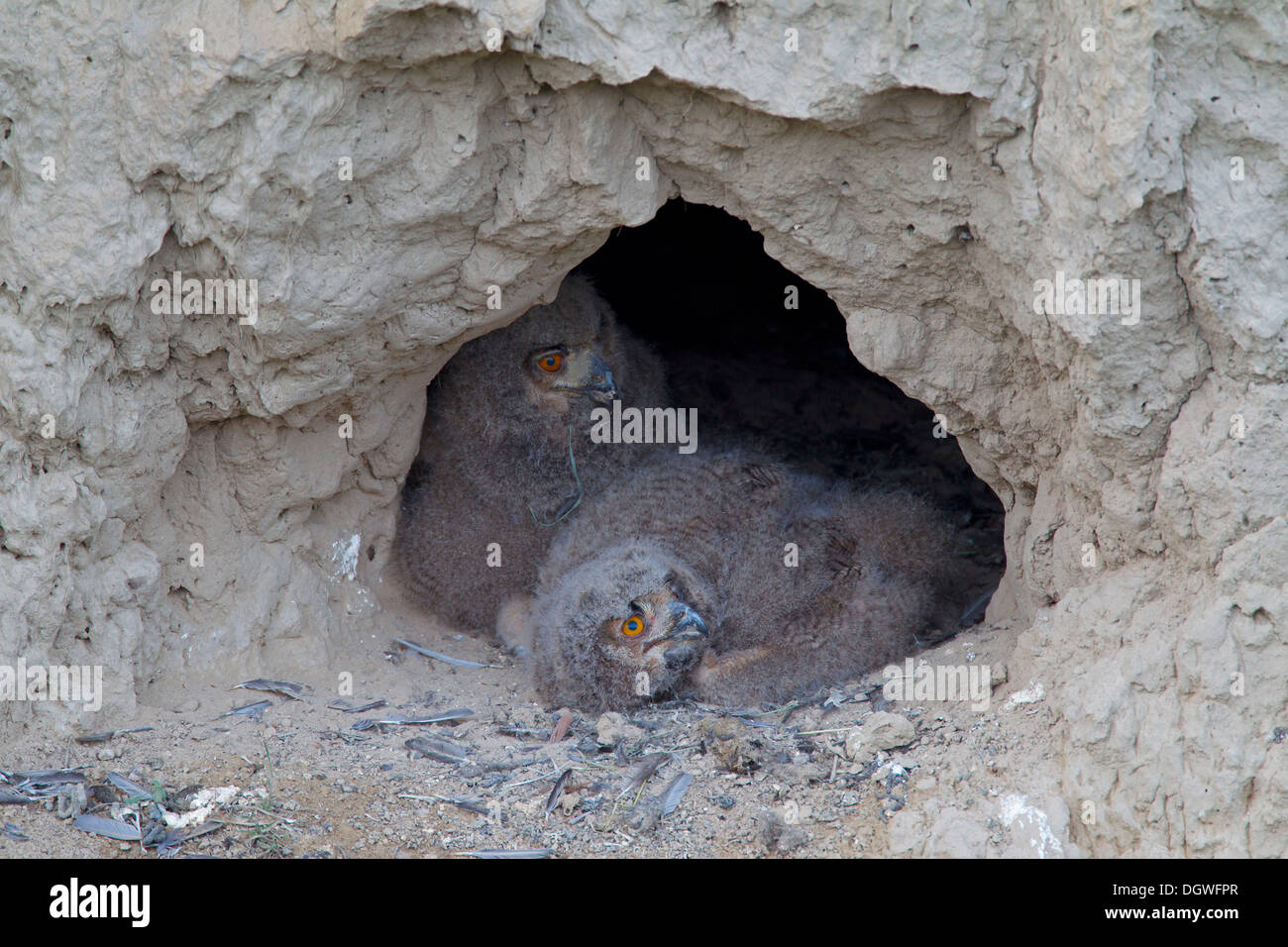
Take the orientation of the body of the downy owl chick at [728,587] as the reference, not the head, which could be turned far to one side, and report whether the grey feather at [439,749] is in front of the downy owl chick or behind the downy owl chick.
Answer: in front

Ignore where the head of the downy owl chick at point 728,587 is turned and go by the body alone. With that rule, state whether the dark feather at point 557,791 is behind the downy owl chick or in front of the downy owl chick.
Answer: in front

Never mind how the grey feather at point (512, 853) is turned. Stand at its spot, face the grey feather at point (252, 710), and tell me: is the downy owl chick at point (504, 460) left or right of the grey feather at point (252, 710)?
right

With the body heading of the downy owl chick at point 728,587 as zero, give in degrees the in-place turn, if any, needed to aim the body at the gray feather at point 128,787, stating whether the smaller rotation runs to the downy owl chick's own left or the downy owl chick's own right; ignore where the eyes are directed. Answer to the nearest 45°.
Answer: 0° — it already faces it

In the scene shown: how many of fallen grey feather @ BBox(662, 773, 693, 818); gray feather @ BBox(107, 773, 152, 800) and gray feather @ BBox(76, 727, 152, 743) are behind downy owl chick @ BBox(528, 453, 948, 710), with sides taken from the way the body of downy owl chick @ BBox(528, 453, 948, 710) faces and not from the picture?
0

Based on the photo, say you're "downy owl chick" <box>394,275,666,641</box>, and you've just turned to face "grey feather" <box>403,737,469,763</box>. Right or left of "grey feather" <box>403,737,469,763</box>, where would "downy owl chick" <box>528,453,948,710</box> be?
left

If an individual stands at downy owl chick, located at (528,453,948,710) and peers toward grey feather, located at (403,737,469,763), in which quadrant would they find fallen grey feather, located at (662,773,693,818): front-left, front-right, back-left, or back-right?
front-left

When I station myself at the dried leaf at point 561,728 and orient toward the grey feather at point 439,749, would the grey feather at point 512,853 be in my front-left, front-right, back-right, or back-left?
front-left

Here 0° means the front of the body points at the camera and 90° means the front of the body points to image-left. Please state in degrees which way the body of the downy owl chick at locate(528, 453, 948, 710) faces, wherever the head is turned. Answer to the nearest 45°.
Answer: approximately 45°

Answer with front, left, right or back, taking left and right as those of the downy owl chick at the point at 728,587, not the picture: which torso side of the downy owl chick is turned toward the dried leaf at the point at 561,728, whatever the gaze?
front
